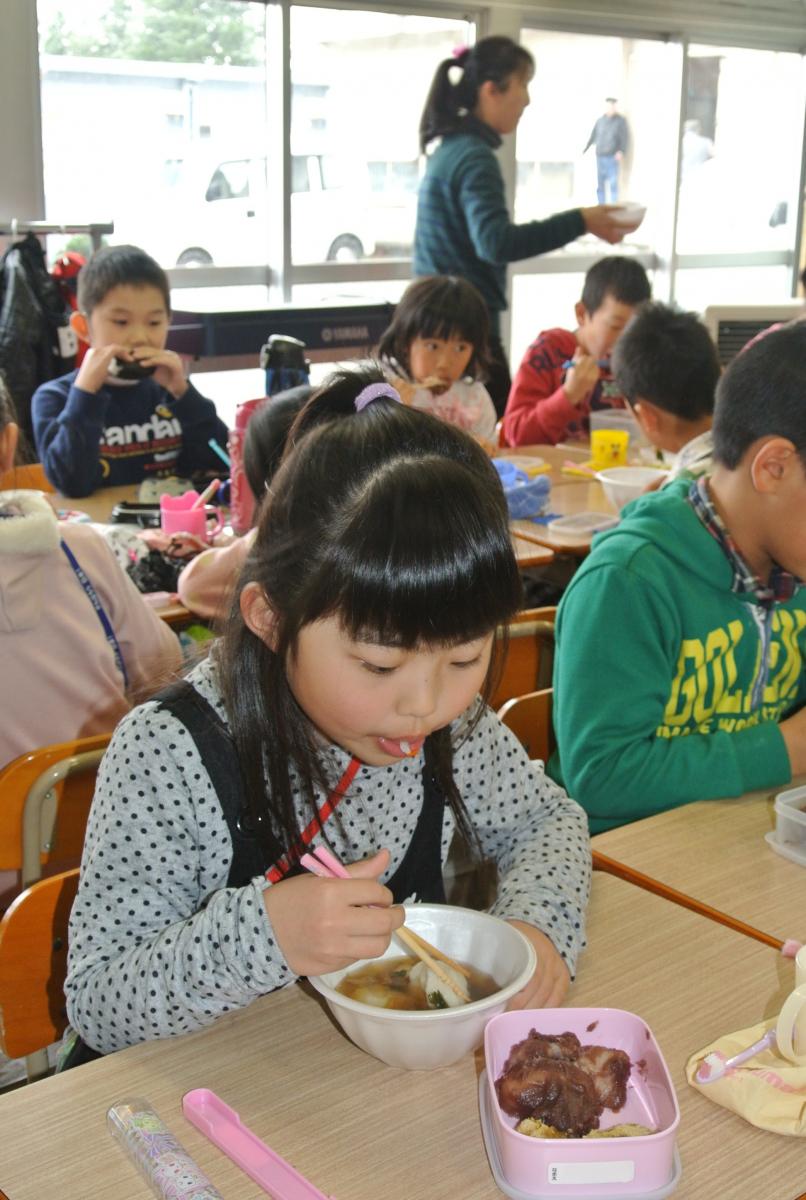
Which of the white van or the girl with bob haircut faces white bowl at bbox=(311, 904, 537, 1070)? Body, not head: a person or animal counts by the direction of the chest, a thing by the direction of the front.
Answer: the girl with bob haircut

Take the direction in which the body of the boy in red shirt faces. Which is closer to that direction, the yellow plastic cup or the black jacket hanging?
the yellow plastic cup

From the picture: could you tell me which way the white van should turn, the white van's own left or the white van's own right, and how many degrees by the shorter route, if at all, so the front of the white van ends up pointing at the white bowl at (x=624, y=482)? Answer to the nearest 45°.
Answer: approximately 90° to the white van's own left

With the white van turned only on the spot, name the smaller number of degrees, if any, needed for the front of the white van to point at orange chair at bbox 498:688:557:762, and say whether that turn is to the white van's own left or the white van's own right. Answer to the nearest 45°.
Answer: approximately 90° to the white van's own left

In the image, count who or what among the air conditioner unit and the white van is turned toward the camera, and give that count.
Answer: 1

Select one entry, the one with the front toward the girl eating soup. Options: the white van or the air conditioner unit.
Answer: the air conditioner unit

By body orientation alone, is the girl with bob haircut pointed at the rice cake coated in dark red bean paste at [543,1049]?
yes

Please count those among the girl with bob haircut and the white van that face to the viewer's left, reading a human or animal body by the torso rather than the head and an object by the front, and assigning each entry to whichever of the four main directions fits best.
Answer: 1

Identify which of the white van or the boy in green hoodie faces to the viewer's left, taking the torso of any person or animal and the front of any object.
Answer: the white van

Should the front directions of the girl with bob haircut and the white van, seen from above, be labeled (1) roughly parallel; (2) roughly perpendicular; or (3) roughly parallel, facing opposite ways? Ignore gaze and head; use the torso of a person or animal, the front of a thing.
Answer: roughly perpendicular

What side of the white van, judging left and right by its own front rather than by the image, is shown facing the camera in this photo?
left

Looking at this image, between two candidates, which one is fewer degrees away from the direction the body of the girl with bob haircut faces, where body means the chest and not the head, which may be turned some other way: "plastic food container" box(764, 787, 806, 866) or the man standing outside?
the plastic food container

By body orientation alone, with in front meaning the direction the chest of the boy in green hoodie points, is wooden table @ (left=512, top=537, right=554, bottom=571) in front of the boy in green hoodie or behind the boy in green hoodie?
behind

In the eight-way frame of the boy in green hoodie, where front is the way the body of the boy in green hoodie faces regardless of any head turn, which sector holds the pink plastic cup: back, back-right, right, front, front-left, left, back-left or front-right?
back

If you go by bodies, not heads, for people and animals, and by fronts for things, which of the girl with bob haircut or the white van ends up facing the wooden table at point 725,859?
the girl with bob haircut
